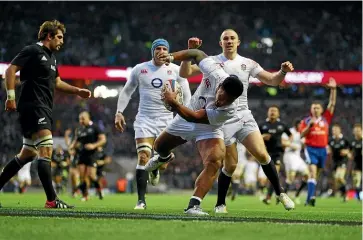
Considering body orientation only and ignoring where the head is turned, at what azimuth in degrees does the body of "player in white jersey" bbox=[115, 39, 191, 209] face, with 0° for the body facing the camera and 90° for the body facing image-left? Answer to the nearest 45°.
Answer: approximately 0°

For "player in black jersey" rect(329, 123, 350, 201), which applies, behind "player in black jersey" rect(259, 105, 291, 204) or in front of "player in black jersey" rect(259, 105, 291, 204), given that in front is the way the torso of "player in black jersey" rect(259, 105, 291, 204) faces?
behind

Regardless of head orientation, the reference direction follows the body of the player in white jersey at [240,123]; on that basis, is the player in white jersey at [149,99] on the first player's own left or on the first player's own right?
on the first player's own right

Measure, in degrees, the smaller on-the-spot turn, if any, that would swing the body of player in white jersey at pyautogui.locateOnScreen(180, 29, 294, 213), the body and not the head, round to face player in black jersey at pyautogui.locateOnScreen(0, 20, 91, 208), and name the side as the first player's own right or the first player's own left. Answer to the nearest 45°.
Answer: approximately 90° to the first player's own right

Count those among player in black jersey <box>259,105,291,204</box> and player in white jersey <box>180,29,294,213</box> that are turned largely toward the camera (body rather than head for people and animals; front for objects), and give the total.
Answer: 2
